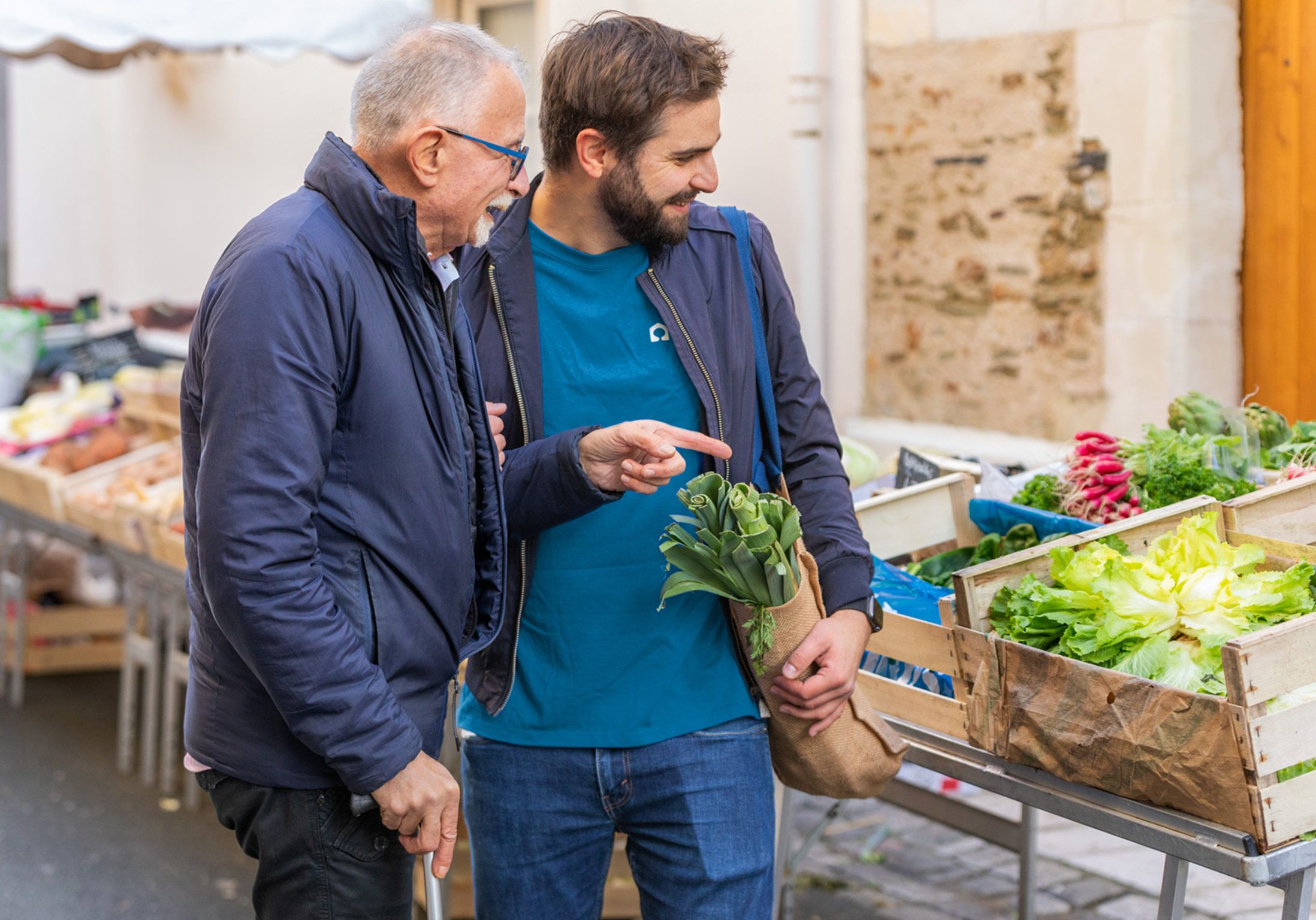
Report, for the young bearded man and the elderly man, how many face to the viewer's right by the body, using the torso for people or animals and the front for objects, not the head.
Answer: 1

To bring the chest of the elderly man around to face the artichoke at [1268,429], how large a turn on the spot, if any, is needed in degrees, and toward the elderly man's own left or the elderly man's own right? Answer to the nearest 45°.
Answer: approximately 45° to the elderly man's own left

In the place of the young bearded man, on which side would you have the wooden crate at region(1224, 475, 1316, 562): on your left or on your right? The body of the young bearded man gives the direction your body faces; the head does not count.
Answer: on your left

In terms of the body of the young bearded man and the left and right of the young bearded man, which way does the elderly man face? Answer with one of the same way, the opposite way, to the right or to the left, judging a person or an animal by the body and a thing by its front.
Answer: to the left

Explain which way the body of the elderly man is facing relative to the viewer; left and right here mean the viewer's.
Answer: facing to the right of the viewer

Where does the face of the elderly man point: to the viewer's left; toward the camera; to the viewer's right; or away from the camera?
to the viewer's right
